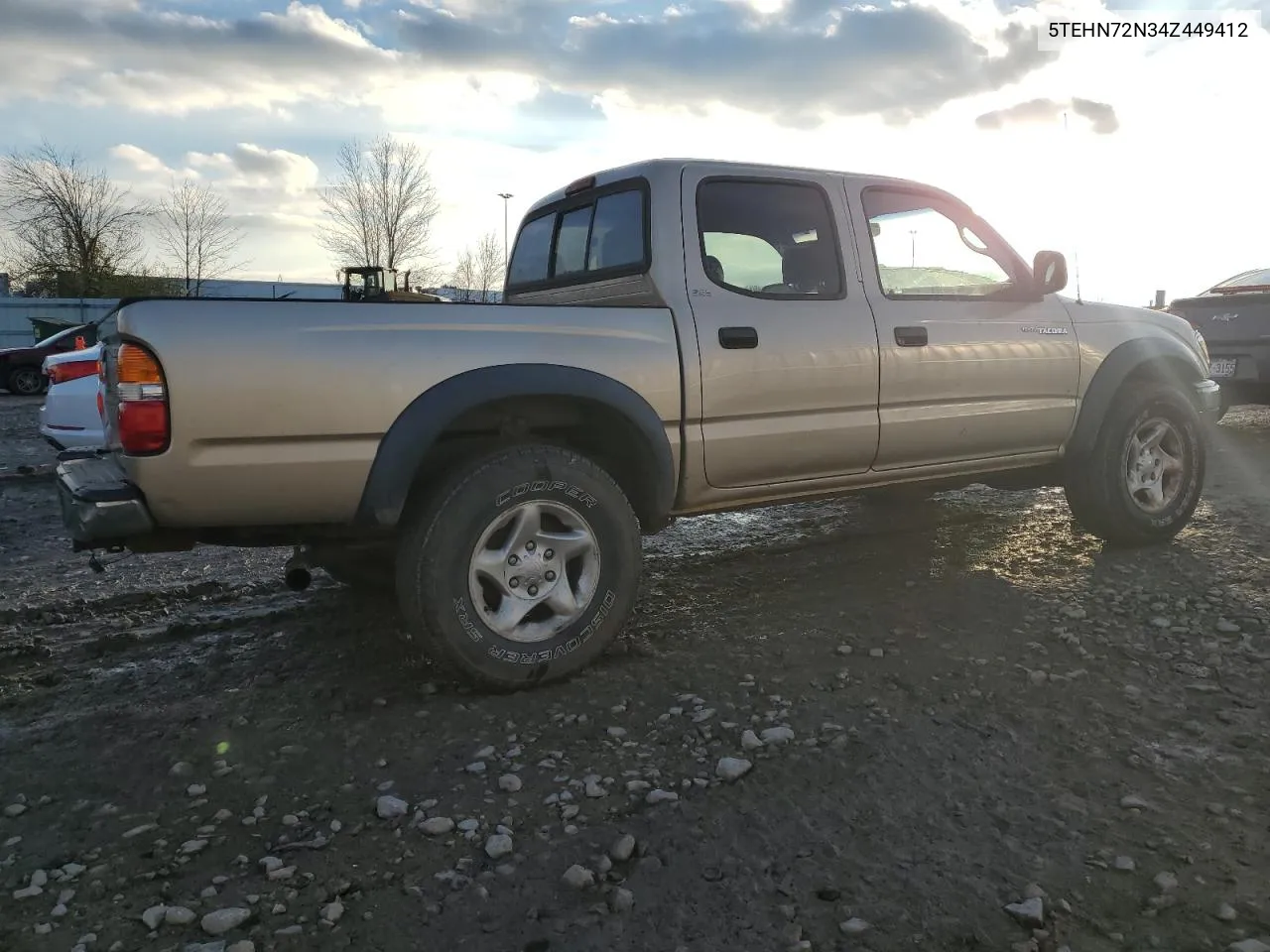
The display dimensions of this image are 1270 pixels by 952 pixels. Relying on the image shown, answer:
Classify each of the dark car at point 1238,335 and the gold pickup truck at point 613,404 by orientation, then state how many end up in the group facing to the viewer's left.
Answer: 0

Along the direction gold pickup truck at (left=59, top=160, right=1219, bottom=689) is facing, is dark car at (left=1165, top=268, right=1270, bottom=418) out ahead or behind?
ahead

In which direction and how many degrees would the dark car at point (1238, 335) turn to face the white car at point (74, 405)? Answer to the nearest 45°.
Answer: approximately 135° to its left

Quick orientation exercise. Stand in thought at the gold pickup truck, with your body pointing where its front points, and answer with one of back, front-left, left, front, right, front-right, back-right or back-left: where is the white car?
left

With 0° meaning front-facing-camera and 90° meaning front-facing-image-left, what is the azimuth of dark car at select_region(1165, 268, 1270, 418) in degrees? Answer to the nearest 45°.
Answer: approximately 180°

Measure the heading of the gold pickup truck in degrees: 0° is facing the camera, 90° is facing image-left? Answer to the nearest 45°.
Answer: approximately 225°

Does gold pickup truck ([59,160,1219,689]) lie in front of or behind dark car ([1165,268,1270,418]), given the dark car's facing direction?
behind

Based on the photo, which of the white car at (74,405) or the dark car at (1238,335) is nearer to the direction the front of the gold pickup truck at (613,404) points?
the dark car
